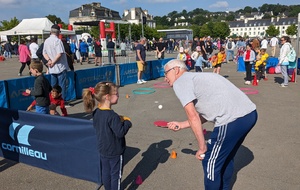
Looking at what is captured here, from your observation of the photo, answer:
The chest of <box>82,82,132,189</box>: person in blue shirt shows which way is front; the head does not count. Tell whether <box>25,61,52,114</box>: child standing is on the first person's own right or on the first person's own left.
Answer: on the first person's own left

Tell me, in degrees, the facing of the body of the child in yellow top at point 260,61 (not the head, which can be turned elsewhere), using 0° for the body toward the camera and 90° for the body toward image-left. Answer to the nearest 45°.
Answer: approximately 45°

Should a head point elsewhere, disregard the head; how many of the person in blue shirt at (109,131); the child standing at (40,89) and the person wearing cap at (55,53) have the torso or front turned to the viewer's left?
1

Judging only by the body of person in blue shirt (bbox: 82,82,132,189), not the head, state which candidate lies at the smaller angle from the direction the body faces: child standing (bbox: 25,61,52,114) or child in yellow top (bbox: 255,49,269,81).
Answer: the child in yellow top

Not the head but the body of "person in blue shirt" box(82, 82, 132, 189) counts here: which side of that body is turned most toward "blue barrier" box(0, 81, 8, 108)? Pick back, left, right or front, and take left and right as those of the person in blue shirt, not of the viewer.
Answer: left

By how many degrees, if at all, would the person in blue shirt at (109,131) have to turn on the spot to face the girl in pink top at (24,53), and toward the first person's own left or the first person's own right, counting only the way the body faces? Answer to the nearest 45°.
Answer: approximately 45° to the first person's own left

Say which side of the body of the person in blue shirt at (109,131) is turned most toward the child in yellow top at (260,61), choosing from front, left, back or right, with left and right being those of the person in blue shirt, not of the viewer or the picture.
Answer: front

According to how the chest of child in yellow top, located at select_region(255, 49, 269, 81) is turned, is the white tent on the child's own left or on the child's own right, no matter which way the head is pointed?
on the child's own right
